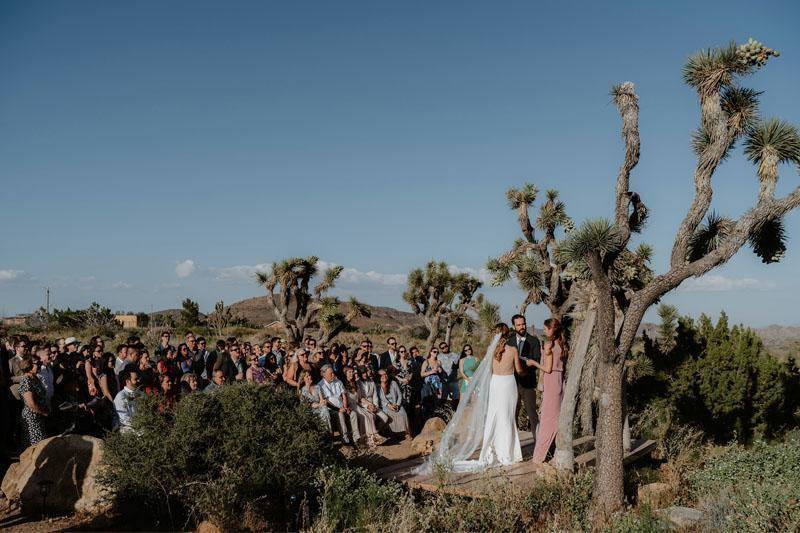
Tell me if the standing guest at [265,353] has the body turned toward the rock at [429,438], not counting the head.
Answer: yes

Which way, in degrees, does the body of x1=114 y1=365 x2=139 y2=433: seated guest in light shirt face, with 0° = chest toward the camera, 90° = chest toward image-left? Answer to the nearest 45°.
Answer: approximately 270°

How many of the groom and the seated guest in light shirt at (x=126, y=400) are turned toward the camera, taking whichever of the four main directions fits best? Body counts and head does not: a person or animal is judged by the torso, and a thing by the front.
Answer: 1

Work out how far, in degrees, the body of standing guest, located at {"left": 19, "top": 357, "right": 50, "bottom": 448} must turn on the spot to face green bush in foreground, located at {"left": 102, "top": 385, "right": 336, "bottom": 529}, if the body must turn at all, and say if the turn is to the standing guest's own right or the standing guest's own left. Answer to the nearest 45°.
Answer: approximately 45° to the standing guest's own right

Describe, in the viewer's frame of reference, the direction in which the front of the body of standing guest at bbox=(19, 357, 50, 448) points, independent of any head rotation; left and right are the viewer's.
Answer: facing to the right of the viewer

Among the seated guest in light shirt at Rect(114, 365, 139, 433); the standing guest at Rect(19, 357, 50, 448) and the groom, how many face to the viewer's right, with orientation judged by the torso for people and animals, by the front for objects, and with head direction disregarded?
2

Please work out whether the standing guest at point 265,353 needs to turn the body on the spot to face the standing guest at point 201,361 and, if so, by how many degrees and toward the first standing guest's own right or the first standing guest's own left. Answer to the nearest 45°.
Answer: approximately 135° to the first standing guest's own right

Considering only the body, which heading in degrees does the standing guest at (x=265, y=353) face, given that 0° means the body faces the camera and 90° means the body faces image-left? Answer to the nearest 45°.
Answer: approximately 315°
